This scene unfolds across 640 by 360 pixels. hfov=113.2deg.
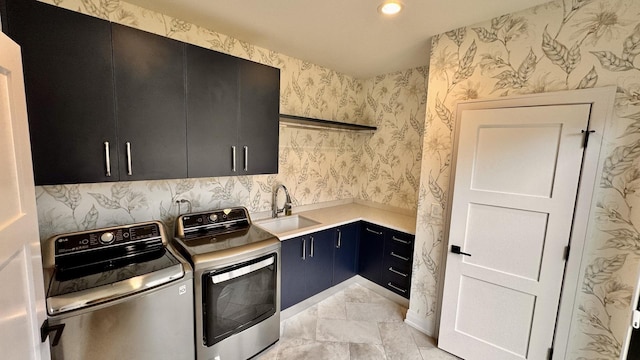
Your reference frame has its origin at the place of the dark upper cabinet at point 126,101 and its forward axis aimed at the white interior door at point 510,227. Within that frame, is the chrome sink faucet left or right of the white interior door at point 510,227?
left

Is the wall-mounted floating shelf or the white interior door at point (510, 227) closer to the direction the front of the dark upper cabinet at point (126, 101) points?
the white interior door

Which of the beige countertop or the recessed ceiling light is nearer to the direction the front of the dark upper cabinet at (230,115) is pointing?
the recessed ceiling light

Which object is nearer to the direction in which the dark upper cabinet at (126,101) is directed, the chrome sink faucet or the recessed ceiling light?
the recessed ceiling light
